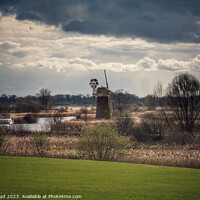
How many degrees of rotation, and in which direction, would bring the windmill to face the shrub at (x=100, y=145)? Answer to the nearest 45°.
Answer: approximately 90° to its right

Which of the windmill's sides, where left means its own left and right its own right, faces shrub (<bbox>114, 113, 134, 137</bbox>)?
right

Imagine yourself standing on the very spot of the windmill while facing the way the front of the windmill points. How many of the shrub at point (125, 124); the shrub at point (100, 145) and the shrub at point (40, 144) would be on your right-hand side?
3

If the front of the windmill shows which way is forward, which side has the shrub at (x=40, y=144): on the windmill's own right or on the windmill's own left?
on the windmill's own right

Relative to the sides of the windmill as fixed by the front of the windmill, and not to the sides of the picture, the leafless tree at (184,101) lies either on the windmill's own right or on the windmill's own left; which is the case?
on the windmill's own right
